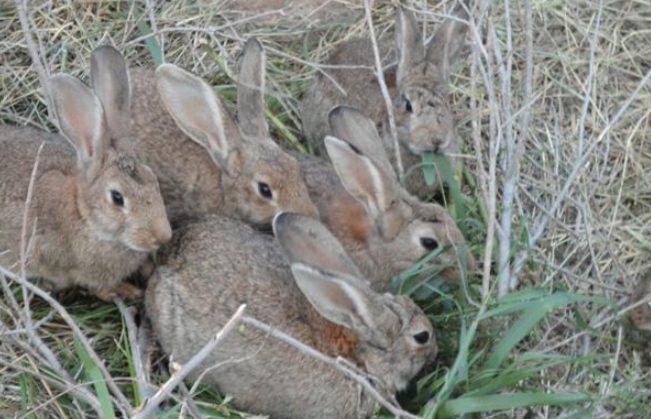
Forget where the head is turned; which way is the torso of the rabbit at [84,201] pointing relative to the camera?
to the viewer's right

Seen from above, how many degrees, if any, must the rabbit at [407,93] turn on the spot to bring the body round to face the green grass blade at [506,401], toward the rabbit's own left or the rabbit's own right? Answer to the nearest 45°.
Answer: approximately 45° to the rabbit's own right

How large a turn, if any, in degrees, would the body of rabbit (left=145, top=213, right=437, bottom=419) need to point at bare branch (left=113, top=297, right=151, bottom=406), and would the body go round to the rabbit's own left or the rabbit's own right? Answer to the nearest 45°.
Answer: approximately 180°

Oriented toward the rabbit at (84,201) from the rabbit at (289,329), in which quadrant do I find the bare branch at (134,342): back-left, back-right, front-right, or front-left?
front-left

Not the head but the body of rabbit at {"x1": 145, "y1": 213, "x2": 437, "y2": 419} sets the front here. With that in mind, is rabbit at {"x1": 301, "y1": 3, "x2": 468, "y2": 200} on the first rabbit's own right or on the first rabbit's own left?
on the first rabbit's own left

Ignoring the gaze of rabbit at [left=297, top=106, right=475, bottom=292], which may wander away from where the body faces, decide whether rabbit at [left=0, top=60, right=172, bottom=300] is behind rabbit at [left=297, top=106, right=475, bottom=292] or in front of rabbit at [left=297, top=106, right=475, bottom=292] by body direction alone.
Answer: behind

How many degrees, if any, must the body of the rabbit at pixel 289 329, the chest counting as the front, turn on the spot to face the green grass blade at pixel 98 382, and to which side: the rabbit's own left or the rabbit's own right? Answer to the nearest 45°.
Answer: approximately 180°

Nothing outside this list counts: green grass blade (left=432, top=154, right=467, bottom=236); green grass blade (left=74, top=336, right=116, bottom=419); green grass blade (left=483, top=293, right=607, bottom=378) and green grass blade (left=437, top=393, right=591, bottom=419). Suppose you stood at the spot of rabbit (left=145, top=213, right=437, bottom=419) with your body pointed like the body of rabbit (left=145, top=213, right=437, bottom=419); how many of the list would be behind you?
1

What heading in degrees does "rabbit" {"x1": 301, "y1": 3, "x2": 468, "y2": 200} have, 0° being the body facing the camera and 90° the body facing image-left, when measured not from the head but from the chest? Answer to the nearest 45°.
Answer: approximately 315°

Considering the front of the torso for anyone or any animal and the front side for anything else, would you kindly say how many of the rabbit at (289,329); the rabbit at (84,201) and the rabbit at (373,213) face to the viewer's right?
3

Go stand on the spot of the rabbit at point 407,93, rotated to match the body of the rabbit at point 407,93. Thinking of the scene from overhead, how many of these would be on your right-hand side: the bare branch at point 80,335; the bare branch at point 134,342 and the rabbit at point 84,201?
3

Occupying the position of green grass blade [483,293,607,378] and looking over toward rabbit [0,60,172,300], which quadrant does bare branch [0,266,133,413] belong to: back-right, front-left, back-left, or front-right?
front-left

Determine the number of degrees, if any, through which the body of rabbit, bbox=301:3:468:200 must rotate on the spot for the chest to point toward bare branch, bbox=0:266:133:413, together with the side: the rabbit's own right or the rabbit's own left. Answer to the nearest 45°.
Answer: approximately 90° to the rabbit's own right

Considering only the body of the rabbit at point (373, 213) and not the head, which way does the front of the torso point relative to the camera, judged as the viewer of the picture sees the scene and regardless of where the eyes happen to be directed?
to the viewer's right

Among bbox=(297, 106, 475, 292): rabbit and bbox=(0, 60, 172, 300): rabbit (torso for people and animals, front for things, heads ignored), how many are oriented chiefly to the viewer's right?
2

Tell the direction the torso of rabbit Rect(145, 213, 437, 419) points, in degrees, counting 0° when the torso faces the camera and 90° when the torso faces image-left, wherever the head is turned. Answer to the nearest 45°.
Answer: approximately 270°
